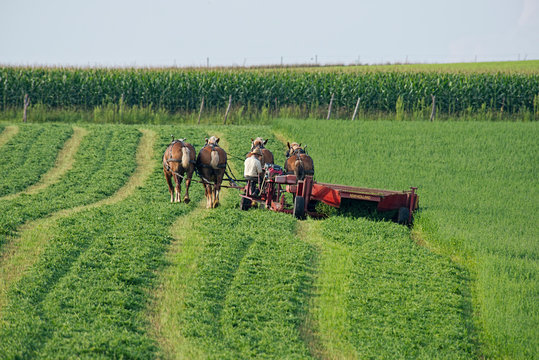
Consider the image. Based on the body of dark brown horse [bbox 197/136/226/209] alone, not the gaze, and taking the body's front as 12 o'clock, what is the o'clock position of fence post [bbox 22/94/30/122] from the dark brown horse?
The fence post is roughly at 11 o'clock from the dark brown horse.

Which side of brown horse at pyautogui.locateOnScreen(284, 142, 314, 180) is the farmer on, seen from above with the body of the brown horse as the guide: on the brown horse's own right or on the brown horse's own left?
on the brown horse's own left

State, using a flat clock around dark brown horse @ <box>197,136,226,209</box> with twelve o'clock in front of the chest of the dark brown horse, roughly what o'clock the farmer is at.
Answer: The farmer is roughly at 4 o'clock from the dark brown horse.

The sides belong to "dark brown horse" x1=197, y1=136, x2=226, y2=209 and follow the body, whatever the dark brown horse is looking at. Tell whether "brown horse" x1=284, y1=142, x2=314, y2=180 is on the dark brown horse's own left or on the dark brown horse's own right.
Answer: on the dark brown horse's own right

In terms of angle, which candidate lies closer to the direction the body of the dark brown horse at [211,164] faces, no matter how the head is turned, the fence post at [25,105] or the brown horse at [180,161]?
the fence post

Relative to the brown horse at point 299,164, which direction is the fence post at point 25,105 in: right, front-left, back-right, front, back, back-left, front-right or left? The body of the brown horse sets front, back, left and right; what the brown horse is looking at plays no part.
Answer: front-left

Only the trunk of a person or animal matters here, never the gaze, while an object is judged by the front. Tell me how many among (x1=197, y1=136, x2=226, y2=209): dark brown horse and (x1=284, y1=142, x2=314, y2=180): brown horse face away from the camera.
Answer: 2

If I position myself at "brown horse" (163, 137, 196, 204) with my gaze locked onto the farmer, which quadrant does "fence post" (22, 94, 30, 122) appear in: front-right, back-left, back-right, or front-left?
back-left

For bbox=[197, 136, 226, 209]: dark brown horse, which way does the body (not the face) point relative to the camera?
away from the camera

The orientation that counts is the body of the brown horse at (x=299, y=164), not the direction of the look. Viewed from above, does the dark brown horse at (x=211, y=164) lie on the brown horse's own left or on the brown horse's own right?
on the brown horse's own left

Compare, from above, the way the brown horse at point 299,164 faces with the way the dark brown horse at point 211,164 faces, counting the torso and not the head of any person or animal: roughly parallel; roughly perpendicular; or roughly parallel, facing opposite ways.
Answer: roughly parallel

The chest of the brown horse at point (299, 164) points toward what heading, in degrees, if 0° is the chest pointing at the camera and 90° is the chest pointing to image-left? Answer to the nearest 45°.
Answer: approximately 180°

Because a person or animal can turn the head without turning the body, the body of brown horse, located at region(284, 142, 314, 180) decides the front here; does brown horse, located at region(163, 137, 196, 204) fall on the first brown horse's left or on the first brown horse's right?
on the first brown horse's left

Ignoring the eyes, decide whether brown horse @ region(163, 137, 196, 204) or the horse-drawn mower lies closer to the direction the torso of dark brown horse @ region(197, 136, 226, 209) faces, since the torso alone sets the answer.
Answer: the brown horse

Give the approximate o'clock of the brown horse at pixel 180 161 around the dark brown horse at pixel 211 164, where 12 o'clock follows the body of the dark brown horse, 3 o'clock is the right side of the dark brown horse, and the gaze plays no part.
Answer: The brown horse is roughly at 10 o'clock from the dark brown horse.
